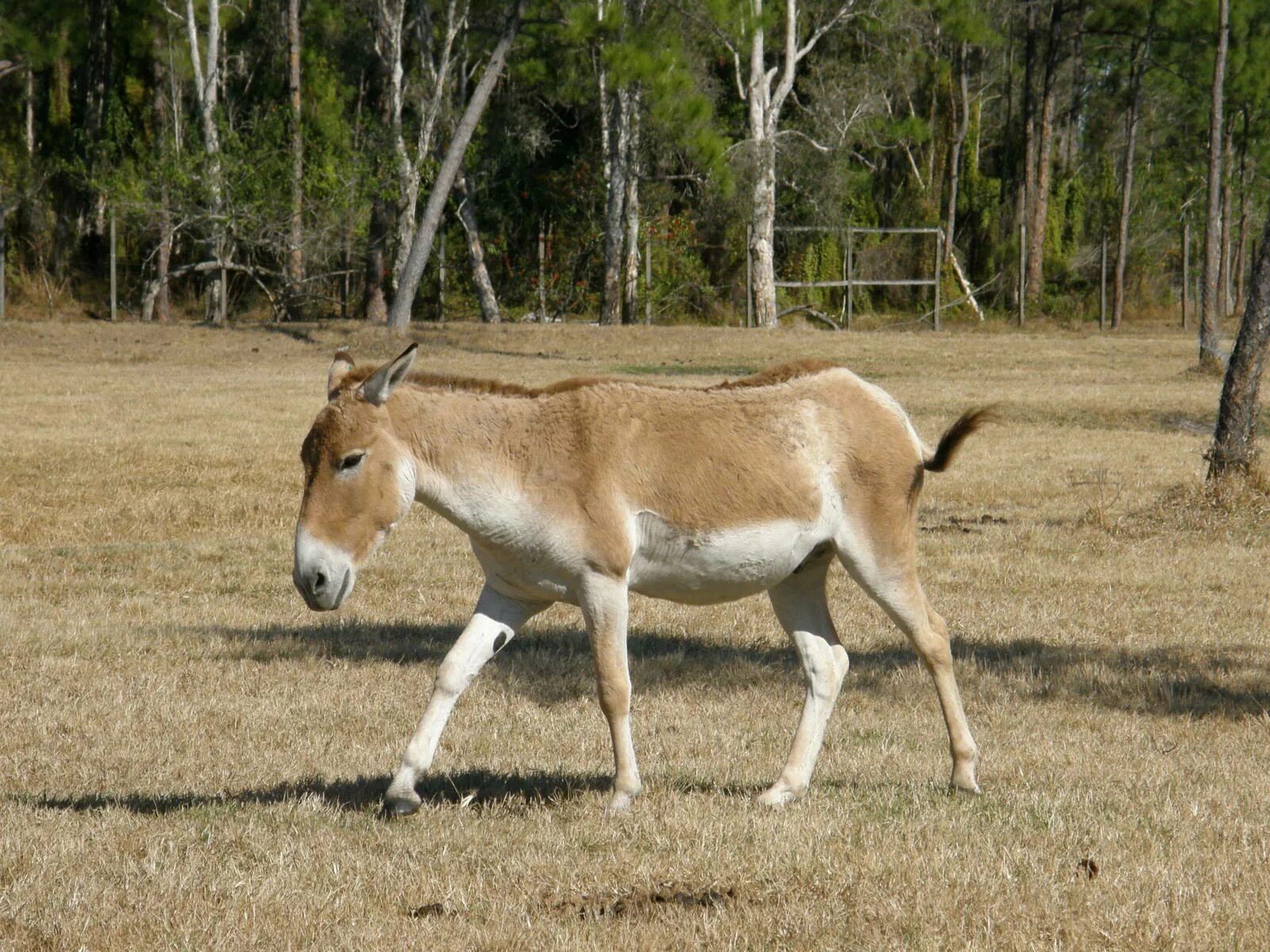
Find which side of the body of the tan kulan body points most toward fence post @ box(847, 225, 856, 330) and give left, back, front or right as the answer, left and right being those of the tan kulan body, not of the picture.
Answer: right

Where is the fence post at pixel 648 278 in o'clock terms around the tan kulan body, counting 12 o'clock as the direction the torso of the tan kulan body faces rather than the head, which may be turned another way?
The fence post is roughly at 3 o'clock from the tan kulan body.

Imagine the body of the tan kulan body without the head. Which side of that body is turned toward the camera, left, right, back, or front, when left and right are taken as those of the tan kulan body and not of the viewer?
left

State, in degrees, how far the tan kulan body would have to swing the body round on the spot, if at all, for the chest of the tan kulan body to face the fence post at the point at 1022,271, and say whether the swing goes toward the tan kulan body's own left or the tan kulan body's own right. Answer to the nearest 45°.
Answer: approximately 90° to the tan kulan body's own right

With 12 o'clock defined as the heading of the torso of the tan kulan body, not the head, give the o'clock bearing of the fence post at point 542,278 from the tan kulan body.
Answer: The fence post is roughly at 3 o'clock from the tan kulan body.

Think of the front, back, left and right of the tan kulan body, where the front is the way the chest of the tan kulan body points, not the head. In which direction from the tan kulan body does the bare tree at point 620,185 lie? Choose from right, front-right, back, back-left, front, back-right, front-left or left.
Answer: right

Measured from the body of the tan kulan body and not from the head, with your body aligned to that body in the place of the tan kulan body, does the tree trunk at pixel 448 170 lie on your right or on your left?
on your right

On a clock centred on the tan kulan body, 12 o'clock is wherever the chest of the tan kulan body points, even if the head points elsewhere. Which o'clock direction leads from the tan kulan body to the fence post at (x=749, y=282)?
The fence post is roughly at 3 o'clock from the tan kulan body.

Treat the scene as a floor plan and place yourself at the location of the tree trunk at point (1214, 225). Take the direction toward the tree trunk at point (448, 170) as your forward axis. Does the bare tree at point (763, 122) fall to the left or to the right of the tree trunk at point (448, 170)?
right

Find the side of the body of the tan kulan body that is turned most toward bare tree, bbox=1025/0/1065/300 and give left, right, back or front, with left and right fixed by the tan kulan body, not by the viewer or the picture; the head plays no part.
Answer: right
